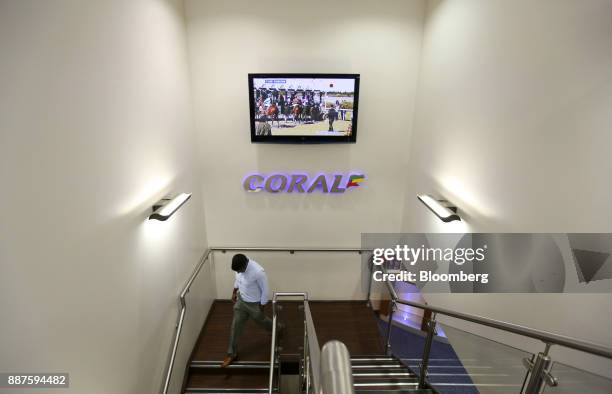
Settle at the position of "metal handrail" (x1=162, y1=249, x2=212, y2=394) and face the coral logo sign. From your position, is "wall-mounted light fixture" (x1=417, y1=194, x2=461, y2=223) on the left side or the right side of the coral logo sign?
right

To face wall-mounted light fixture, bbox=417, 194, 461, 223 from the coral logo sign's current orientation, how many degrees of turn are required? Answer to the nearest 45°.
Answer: approximately 45° to its left

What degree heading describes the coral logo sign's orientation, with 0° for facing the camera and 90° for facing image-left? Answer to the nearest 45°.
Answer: approximately 0°
